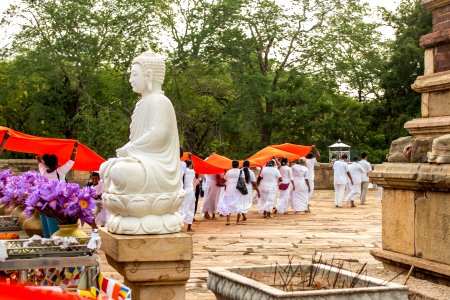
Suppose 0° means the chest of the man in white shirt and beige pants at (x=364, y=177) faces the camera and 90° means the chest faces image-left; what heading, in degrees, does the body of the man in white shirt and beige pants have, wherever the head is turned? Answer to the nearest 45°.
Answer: approximately 225°

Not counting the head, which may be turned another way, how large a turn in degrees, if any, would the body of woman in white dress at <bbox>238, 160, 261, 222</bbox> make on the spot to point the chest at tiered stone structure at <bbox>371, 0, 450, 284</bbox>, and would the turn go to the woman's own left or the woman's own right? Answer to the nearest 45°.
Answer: approximately 135° to the woman's own right

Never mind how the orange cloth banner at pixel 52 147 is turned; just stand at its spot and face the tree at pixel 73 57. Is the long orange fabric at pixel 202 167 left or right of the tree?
right

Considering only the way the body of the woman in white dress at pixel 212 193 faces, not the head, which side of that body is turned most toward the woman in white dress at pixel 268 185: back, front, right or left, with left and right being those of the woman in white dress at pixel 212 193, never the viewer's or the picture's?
right

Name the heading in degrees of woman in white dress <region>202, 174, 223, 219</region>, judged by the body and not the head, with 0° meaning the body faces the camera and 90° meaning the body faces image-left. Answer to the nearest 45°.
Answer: approximately 180°

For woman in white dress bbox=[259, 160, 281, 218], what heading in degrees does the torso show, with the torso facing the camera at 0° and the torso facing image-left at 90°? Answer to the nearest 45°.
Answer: approximately 180°

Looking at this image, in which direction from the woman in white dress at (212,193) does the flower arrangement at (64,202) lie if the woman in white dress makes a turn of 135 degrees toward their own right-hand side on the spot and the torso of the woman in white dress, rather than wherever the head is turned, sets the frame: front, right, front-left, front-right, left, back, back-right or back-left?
front-right

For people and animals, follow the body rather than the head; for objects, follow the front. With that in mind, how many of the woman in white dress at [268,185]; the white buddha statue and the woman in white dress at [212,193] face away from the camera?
2

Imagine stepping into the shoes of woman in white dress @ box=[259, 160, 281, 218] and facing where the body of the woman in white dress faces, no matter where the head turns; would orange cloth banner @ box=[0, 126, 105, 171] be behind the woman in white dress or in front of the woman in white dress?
behind
